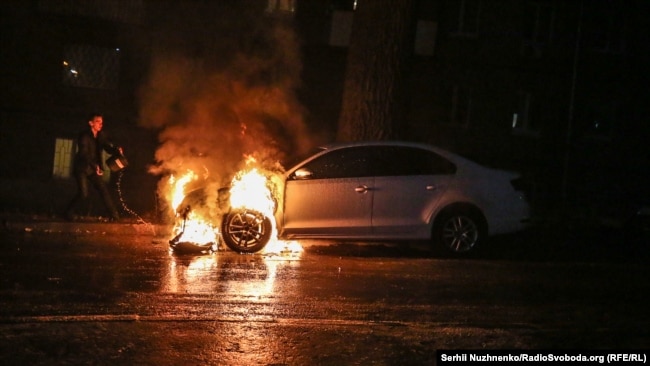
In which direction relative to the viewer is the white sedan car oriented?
to the viewer's left

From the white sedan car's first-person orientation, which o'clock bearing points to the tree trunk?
The tree trunk is roughly at 3 o'clock from the white sedan car.

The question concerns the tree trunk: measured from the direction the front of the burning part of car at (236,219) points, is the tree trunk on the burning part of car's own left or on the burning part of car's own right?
on the burning part of car's own right
